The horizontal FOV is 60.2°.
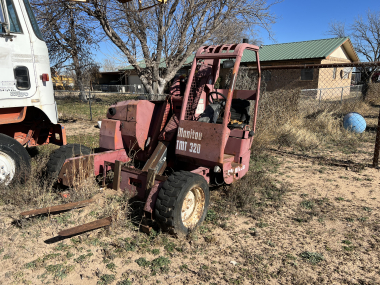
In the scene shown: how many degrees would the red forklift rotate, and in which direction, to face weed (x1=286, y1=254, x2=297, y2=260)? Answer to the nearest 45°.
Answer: approximately 90° to its left

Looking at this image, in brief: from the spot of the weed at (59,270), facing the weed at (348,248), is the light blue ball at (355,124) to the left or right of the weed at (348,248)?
left

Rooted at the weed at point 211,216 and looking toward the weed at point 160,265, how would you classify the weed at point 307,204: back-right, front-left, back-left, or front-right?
back-left

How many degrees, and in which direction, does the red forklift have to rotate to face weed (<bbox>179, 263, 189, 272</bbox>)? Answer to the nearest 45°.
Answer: approximately 45° to its left

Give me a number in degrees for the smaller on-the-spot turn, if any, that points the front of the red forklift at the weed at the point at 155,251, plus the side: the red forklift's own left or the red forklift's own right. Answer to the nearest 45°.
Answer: approximately 45° to the red forklift's own left

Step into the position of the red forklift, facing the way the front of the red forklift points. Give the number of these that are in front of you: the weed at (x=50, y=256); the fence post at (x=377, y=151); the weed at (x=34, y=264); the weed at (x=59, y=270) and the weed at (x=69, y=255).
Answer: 4

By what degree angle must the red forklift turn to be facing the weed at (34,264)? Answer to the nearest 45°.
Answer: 0° — it already faces it

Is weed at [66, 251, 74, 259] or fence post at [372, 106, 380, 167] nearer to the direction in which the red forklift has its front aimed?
the weed

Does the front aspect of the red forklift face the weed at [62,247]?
yes

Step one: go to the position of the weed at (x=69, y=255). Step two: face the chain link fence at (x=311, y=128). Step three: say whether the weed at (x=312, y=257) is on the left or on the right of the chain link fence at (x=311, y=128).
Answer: right

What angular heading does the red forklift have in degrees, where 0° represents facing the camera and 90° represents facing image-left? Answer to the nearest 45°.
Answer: approximately 45°
